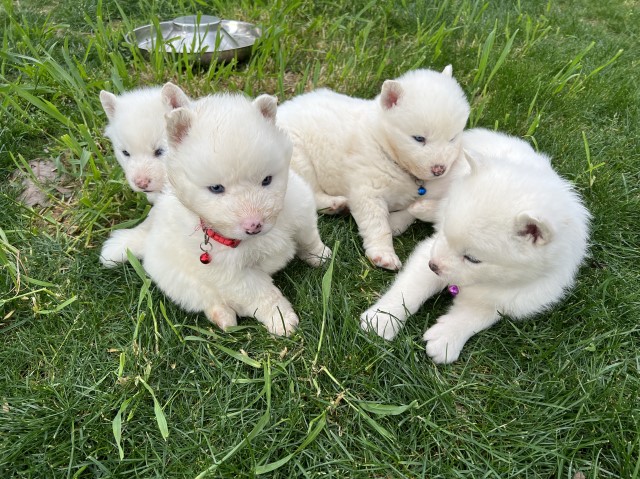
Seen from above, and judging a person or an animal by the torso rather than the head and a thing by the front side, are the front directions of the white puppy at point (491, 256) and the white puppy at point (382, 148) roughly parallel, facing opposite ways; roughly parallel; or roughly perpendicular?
roughly perpendicular

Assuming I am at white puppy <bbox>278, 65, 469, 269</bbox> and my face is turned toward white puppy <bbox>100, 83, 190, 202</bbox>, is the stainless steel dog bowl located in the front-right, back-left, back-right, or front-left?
front-right

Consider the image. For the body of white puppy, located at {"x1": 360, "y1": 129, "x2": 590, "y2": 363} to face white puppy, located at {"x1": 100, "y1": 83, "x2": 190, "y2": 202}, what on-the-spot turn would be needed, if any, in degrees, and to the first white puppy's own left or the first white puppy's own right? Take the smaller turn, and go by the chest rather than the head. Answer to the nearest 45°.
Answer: approximately 45° to the first white puppy's own right

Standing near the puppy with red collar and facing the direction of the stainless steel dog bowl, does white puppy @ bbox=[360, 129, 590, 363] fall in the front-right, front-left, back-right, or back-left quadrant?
back-right

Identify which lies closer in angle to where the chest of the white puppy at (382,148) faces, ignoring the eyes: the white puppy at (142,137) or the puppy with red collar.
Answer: the puppy with red collar

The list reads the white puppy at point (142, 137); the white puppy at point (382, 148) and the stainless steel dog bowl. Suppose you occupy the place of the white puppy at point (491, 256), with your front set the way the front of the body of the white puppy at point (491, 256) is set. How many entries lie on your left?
0

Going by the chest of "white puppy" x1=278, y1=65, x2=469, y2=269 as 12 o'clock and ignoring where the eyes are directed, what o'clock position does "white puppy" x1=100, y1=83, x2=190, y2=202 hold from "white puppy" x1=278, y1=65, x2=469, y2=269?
"white puppy" x1=100, y1=83, x2=190, y2=202 is roughly at 4 o'clock from "white puppy" x1=278, y1=65, x2=469, y2=269.

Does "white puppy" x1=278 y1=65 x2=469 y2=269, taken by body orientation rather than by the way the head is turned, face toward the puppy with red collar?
no

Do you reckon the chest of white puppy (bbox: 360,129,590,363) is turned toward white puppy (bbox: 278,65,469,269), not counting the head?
no

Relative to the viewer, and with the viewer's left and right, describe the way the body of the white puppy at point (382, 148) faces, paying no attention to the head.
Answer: facing the viewer and to the right of the viewer

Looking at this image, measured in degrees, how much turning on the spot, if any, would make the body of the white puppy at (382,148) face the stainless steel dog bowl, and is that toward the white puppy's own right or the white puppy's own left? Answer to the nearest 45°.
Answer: approximately 180°
